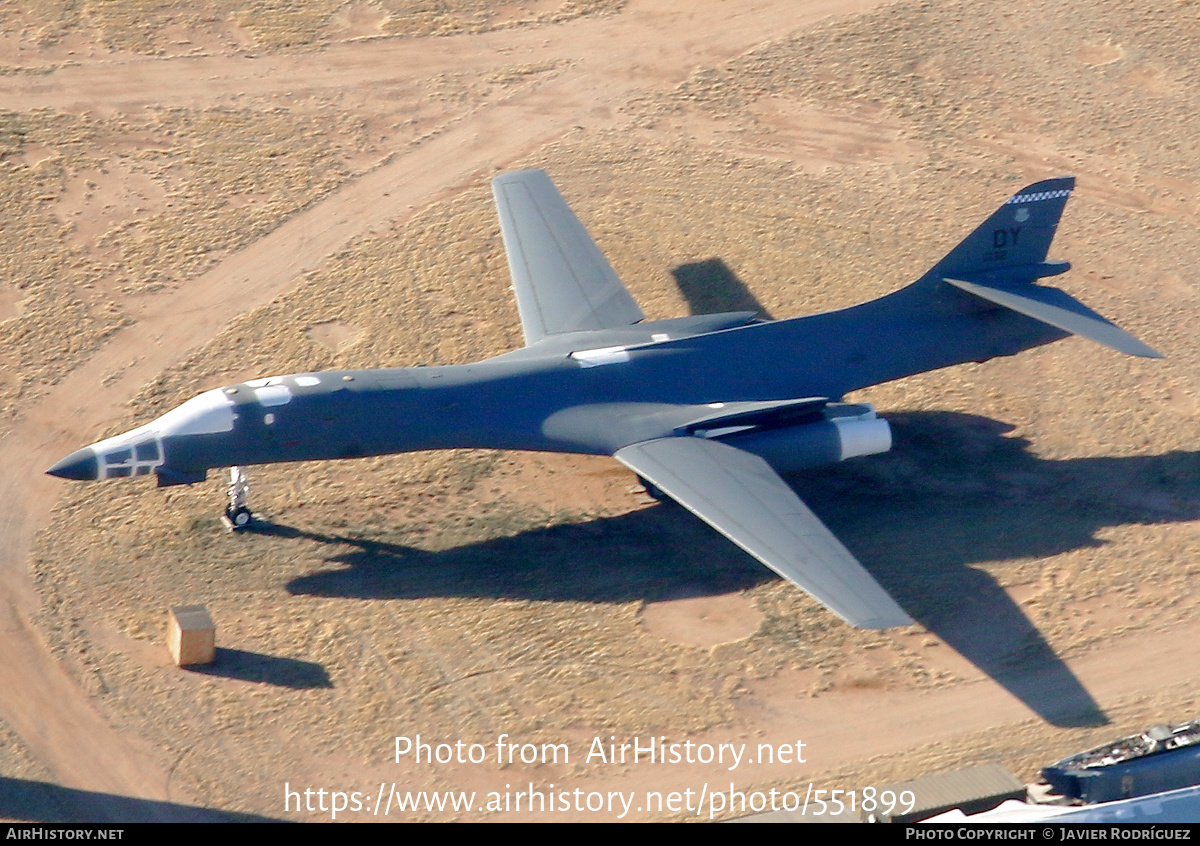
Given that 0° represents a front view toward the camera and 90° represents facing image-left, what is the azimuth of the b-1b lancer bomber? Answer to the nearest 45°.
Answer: approximately 90°

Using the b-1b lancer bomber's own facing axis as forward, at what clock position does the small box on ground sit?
The small box on ground is roughly at 11 o'clock from the b-1b lancer bomber.
